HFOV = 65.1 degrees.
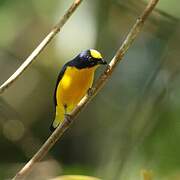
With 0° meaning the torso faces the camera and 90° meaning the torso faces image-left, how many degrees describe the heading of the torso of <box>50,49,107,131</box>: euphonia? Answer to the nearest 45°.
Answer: approximately 315°

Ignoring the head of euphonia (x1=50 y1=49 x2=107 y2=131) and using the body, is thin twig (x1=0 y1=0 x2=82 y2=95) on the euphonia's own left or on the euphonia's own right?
on the euphonia's own right
